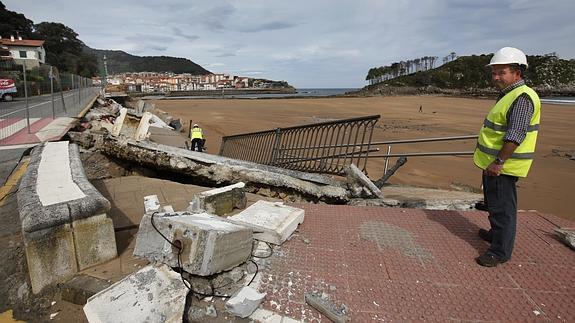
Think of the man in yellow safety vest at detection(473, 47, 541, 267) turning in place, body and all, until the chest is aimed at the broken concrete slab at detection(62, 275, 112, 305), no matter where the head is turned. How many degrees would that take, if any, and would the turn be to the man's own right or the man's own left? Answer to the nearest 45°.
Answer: approximately 45° to the man's own left

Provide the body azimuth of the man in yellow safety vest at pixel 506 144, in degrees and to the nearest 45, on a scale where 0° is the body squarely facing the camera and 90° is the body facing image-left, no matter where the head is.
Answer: approximately 90°

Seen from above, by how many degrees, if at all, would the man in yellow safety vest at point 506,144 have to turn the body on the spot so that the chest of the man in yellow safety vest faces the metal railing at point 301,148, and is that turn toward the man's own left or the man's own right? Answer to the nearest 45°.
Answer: approximately 45° to the man's own right

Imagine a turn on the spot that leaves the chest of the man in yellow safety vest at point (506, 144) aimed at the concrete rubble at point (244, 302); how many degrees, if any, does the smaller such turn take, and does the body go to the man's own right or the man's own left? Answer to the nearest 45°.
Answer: approximately 45° to the man's own left
